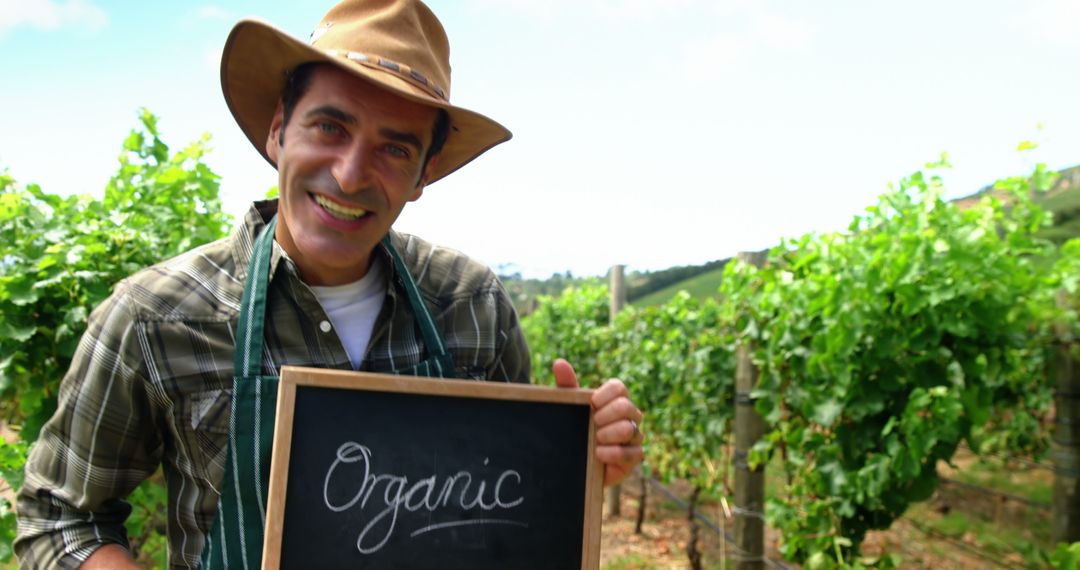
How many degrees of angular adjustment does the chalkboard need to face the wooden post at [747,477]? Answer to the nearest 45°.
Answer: approximately 135° to its left

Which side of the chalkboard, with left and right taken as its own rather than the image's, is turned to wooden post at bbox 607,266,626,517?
back

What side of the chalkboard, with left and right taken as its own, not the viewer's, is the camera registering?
front

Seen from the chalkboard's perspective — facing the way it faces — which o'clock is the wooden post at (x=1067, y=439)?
The wooden post is roughly at 8 o'clock from the chalkboard.

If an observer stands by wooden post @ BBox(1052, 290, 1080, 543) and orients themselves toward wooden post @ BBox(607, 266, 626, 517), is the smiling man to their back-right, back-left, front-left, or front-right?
back-left
